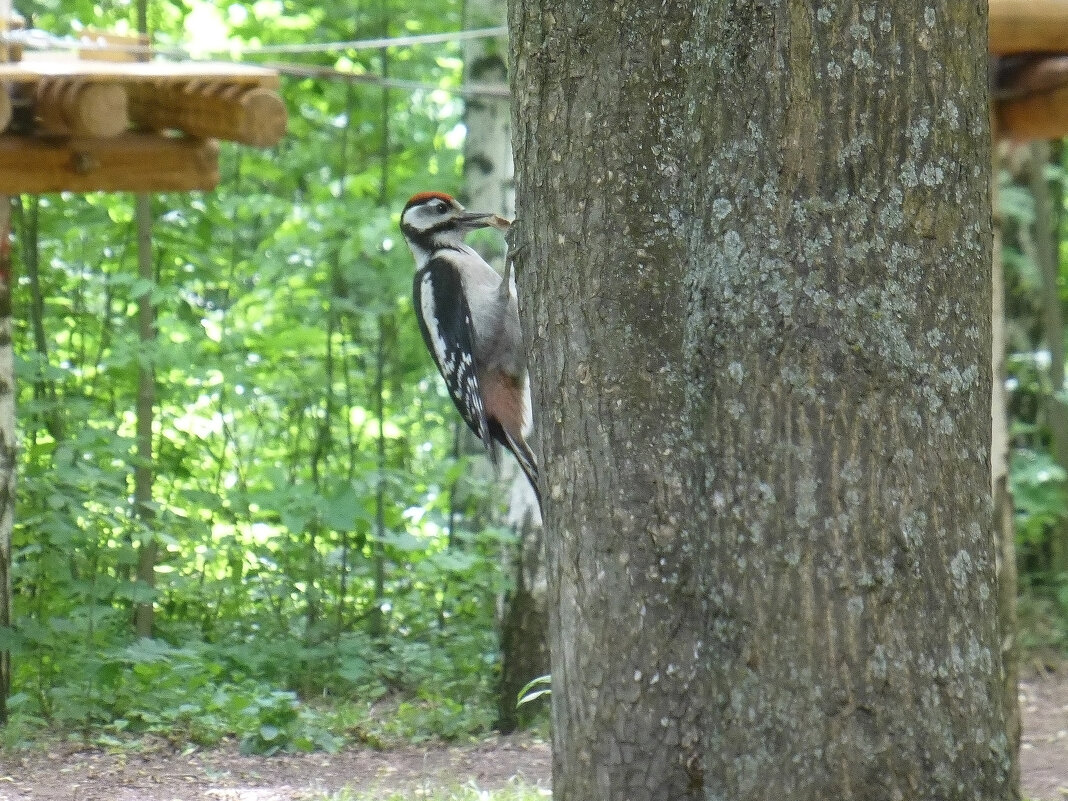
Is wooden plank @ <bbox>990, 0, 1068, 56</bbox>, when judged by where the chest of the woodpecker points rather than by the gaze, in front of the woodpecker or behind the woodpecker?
in front

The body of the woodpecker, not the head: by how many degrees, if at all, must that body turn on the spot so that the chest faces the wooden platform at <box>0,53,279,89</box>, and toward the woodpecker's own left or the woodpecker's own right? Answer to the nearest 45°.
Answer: approximately 180°

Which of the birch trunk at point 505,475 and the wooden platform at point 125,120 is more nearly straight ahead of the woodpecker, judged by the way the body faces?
the birch trunk

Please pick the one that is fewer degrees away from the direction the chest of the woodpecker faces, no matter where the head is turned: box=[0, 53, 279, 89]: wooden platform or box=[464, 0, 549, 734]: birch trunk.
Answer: the birch trunk

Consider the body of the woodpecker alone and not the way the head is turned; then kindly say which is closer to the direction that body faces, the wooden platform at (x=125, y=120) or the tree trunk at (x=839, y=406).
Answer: the tree trunk

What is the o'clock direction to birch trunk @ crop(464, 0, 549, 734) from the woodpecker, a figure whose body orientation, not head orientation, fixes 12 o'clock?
The birch trunk is roughly at 9 o'clock from the woodpecker.

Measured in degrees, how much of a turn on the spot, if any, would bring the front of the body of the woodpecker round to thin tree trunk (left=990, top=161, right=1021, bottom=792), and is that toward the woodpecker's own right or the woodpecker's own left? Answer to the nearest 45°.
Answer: approximately 45° to the woodpecker's own right

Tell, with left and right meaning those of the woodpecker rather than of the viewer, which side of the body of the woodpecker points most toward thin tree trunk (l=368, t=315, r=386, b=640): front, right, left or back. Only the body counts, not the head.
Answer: left

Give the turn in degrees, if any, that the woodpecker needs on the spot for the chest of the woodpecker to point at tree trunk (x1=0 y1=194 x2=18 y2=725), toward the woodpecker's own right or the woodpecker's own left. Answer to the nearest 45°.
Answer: approximately 180°

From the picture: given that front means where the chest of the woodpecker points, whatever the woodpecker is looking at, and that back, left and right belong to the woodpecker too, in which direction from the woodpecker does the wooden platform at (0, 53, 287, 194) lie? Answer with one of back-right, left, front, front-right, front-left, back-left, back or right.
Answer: back

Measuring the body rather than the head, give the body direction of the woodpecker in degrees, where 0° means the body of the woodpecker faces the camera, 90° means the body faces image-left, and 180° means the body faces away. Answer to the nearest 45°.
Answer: approximately 270°

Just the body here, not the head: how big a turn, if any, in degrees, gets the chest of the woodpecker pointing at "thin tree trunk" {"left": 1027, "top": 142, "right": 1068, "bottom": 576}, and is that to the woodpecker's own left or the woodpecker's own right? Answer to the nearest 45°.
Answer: approximately 45° to the woodpecker's own left
